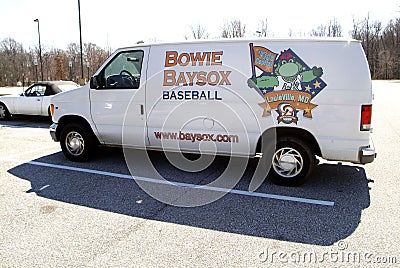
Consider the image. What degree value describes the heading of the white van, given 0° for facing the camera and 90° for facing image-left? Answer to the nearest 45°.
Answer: approximately 90°
